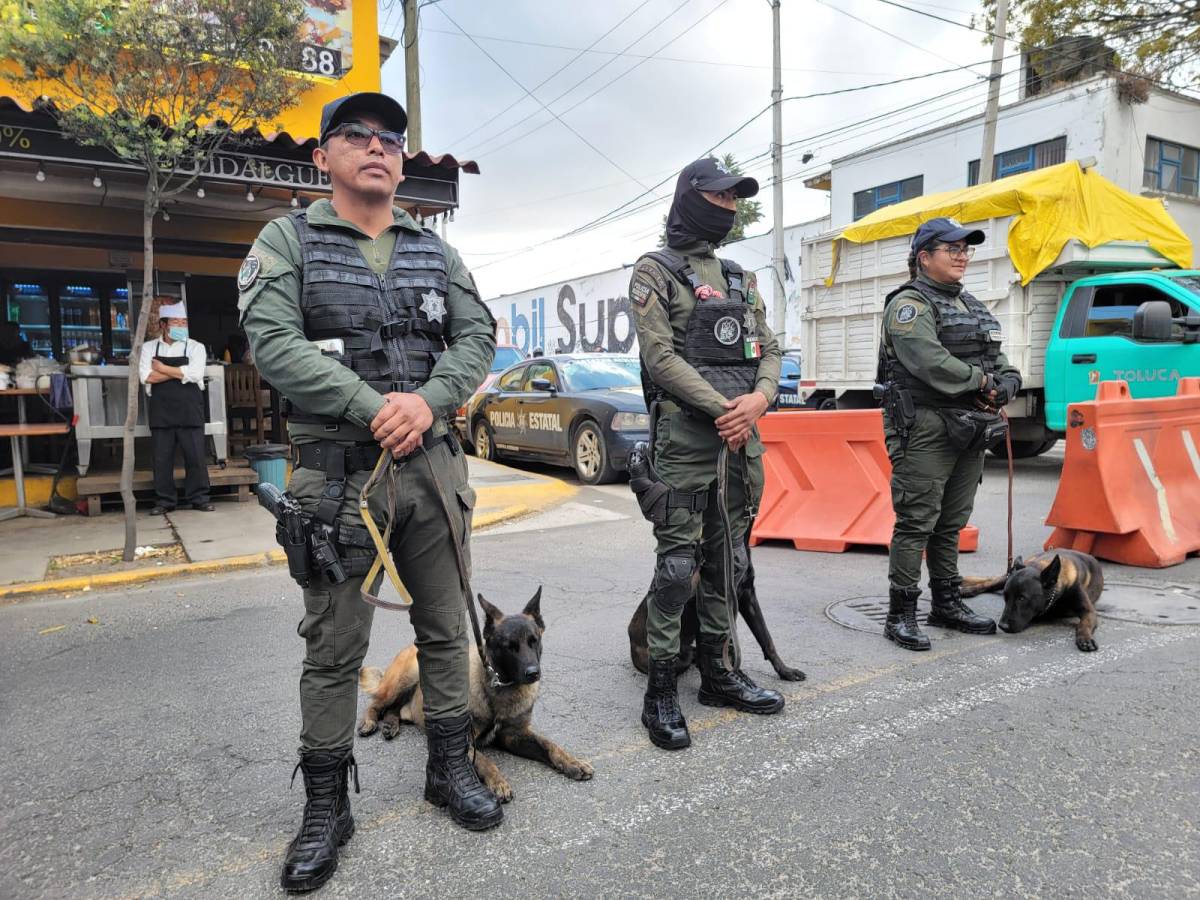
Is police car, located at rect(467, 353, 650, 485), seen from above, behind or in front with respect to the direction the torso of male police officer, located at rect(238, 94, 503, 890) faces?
behind

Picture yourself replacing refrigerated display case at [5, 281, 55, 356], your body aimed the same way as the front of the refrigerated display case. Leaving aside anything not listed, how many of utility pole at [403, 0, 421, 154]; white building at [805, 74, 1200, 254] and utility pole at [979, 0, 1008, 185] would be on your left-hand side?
3

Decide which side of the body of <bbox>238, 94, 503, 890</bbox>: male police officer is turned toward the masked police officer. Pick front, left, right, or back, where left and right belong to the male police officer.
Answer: left

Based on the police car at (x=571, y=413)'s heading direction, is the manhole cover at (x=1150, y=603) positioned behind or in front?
in front

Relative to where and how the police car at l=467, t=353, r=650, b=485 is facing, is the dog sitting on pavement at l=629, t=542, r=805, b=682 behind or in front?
in front

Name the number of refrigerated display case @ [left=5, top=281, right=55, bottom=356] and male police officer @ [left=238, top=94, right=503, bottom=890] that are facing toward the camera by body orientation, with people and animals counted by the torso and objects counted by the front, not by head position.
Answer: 2

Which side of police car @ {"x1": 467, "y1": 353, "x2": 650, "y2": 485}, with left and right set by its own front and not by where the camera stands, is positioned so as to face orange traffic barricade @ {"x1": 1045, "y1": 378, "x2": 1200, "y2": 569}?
front

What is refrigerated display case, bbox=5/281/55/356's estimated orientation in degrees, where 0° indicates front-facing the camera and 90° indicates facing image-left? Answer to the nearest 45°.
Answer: approximately 0°

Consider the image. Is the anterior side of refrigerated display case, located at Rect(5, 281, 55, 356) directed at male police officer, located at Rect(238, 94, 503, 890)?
yes
